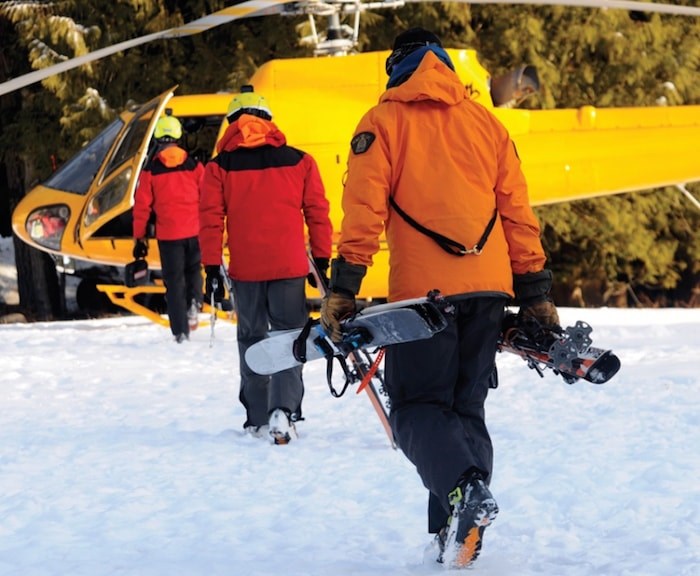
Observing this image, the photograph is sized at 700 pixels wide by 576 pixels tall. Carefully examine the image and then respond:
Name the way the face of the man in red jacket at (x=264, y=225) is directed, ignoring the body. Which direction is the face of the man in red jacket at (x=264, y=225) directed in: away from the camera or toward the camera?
away from the camera

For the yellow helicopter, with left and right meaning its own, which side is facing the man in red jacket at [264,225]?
left

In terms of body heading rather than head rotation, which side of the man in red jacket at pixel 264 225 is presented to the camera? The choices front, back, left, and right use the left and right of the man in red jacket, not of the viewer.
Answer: back

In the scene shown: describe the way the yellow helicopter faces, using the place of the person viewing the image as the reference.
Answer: facing to the left of the viewer

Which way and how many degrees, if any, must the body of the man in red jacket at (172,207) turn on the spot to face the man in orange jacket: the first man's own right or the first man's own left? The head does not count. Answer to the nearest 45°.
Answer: approximately 180°

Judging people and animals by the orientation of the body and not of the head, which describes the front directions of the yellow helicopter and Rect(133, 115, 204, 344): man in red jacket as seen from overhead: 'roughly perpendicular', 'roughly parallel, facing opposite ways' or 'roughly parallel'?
roughly perpendicular

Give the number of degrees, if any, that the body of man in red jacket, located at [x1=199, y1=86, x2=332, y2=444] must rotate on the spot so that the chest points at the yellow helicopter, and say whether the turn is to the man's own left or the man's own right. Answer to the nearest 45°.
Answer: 0° — they already face it

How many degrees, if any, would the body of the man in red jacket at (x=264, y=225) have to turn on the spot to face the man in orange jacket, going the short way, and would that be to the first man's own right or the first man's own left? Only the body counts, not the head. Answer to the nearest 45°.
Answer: approximately 180°

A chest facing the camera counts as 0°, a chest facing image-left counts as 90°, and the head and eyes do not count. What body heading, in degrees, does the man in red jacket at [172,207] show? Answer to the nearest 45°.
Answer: approximately 180°

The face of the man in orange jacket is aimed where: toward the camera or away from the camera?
away from the camera

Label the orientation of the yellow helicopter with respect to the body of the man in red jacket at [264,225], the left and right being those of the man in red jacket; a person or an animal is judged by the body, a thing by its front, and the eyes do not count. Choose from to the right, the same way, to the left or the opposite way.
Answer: to the left

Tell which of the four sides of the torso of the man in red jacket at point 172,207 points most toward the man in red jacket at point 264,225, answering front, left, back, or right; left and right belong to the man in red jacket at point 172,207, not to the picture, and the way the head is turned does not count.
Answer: back
